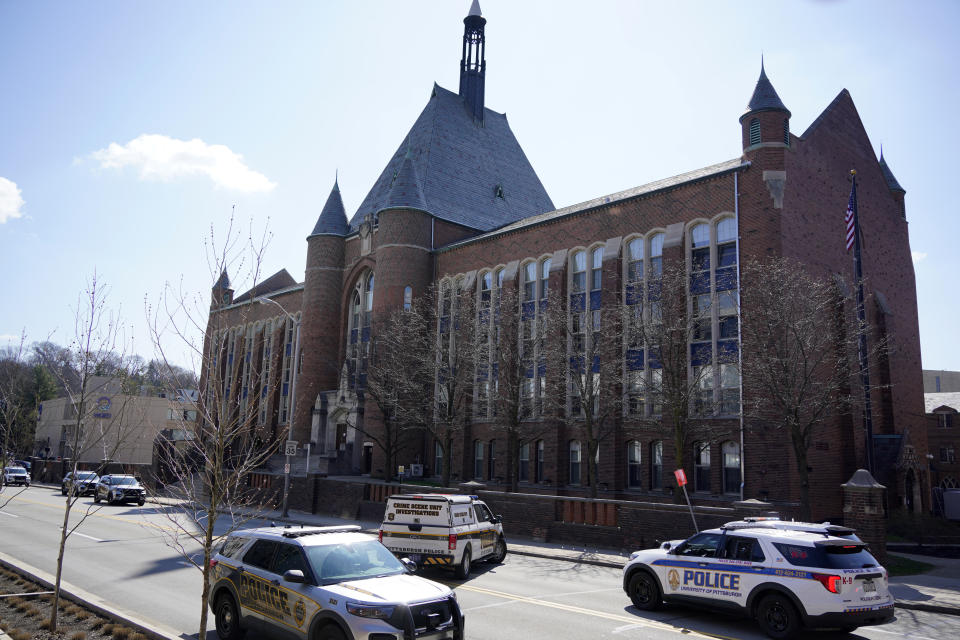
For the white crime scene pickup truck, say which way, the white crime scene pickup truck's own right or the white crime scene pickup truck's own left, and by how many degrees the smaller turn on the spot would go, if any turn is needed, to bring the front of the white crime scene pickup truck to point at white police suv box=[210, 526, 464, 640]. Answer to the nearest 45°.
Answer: approximately 135° to the white crime scene pickup truck's own right

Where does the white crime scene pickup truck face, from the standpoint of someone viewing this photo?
facing away from the viewer and to the right of the viewer

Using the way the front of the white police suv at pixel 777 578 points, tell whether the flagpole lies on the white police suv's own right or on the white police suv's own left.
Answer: on the white police suv's own right

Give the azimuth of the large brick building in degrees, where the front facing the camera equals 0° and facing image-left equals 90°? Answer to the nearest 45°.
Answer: approximately 45°

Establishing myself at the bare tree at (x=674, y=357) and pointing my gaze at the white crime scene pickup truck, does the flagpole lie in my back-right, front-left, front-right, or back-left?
back-left

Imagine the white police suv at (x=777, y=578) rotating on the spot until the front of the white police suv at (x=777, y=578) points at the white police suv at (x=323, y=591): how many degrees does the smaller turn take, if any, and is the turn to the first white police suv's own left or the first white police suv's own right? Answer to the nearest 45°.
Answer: approximately 90° to the first white police suv's own left

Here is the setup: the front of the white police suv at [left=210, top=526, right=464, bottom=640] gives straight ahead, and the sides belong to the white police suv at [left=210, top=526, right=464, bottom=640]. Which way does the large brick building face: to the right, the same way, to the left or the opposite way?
to the right

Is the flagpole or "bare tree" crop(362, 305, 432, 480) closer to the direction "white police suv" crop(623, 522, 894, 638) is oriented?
the bare tree

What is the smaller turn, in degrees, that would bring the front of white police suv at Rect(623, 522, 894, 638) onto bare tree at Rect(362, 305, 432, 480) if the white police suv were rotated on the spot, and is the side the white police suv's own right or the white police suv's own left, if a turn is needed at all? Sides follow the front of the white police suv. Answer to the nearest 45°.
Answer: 0° — it already faces it

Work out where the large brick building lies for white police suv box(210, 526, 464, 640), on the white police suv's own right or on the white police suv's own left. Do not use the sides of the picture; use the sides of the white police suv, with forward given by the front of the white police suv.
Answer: on the white police suv's own left

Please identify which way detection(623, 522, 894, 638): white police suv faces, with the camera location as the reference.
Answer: facing away from the viewer and to the left of the viewer

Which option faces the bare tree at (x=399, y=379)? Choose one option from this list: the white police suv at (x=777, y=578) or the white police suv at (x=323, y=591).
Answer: the white police suv at (x=777, y=578)

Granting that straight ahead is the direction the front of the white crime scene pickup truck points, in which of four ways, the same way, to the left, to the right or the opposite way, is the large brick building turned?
the opposite way

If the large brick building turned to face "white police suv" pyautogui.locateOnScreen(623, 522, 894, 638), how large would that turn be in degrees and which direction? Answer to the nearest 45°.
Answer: approximately 45° to its left

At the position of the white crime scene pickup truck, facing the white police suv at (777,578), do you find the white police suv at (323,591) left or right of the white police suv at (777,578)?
right

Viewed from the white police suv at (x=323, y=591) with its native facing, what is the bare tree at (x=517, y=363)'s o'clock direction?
The bare tree is roughly at 8 o'clock from the white police suv.

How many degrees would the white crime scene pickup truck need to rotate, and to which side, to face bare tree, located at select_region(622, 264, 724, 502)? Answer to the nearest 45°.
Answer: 0° — it already faces it
